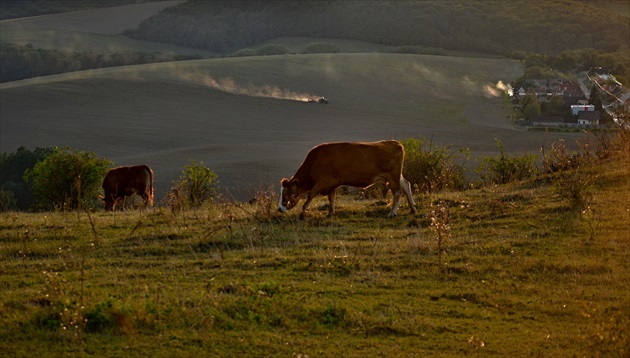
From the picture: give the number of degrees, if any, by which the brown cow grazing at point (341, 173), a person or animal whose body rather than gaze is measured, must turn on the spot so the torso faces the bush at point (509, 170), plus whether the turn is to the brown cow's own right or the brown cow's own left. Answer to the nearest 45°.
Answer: approximately 135° to the brown cow's own right

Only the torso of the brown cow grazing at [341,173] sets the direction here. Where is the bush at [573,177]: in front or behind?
behind

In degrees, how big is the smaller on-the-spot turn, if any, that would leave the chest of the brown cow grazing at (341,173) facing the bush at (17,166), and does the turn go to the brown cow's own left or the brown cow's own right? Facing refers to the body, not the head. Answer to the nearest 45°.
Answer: approximately 45° to the brown cow's own right

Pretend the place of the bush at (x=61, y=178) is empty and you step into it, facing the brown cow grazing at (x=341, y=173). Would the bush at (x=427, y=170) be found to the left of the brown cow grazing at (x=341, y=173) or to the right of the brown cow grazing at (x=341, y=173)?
left

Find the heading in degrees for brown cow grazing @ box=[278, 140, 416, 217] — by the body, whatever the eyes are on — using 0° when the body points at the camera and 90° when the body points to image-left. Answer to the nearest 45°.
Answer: approximately 90°

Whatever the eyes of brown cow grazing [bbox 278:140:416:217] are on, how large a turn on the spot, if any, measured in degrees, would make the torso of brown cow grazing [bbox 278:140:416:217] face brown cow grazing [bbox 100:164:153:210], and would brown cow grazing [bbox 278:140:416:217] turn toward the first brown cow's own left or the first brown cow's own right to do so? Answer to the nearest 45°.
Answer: approximately 45° to the first brown cow's own right

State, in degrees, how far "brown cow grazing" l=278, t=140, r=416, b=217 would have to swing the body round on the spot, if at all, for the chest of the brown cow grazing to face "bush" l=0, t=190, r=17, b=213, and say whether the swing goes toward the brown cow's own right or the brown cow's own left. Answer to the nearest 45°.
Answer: approximately 45° to the brown cow's own right

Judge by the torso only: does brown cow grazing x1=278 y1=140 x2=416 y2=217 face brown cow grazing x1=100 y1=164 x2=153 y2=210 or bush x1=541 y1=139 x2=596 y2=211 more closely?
the brown cow grazing

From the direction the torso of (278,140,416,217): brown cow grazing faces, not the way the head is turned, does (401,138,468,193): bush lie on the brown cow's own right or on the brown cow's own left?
on the brown cow's own right

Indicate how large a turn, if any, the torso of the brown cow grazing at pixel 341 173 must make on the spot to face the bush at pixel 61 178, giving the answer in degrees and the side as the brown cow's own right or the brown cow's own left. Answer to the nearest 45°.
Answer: approximately 45° to the brown cow's own right
